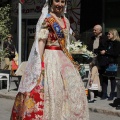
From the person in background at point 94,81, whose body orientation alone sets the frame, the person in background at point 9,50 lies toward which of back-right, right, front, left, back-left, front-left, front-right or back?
front-right

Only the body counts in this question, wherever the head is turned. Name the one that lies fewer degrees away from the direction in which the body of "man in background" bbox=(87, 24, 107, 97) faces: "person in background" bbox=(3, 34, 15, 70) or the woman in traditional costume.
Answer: the woman in traditional costume

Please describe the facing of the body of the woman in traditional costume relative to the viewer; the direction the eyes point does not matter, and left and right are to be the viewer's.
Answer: facing the viewer and to the right of the viewer

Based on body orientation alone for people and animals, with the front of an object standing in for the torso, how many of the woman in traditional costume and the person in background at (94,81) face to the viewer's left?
1

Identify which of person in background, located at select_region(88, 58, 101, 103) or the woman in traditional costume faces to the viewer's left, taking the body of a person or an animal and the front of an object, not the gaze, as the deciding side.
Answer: the person in background

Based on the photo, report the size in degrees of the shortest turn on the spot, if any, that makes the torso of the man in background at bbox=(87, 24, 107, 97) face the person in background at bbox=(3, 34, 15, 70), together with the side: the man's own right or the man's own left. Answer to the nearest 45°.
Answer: approximately 90° to the man's own right

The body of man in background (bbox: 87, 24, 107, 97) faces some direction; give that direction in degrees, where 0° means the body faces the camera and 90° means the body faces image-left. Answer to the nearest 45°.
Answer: approximately 45°

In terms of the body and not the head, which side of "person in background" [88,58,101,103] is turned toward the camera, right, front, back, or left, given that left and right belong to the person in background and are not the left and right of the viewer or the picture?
left
